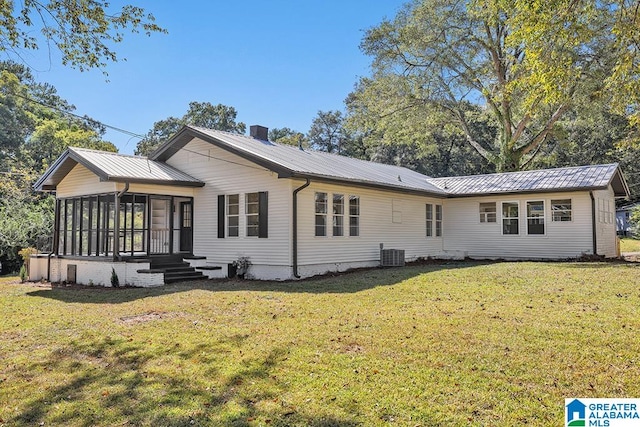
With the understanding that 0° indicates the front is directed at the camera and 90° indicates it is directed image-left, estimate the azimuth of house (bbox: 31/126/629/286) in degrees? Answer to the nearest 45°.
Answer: approximately 45°

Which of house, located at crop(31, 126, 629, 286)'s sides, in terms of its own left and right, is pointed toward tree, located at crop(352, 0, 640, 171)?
back

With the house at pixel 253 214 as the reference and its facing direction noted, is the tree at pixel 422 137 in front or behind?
behind

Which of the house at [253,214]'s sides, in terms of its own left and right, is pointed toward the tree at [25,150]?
right

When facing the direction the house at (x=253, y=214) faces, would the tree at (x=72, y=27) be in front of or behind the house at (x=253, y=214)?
in front
